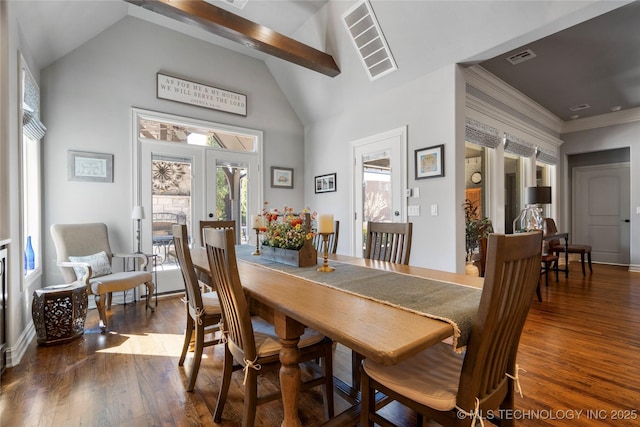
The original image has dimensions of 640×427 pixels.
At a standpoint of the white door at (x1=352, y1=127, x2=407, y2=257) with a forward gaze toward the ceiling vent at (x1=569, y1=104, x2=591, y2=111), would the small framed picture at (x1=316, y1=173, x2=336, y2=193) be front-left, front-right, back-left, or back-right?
back-left

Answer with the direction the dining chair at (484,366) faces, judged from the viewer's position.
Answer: facing away from the viewer and to the left of the viewer

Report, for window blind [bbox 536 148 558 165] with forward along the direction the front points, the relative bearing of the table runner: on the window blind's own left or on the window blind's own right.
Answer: on the window blind's own right

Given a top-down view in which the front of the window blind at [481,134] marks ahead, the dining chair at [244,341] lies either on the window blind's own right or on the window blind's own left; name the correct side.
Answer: on the window blind's own right

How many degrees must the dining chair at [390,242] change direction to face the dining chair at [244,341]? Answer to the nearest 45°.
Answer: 0° — it already faces it

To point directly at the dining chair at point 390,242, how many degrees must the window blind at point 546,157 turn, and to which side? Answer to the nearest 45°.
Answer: approximately 45° to its right

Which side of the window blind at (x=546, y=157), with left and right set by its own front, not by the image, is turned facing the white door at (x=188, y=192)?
right
